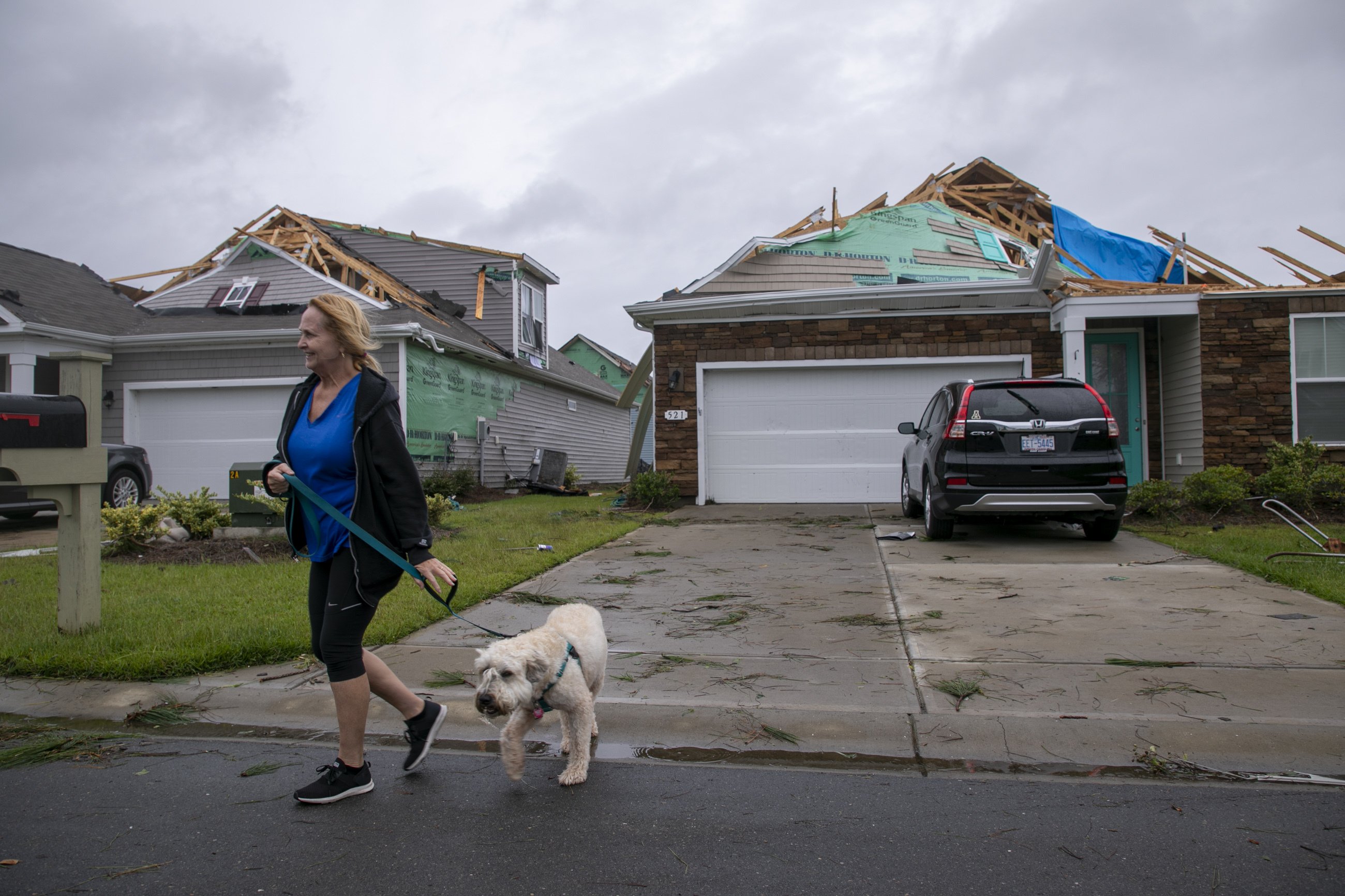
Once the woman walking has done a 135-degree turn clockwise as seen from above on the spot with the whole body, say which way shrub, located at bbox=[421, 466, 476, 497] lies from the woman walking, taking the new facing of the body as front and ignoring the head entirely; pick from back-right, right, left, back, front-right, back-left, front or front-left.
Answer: front

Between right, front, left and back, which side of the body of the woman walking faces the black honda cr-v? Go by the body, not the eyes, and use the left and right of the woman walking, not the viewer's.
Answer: back

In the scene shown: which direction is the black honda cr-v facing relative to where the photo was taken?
away from the camera

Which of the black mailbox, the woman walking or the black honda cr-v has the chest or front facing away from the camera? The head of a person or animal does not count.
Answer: the black honda cr-v

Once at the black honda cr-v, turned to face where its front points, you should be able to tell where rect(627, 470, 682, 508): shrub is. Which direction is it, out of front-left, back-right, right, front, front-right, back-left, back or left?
front-left

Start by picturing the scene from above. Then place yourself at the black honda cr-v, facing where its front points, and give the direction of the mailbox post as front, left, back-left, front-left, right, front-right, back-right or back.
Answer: back-left

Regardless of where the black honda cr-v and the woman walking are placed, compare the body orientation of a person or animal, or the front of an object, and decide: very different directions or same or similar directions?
very different directions

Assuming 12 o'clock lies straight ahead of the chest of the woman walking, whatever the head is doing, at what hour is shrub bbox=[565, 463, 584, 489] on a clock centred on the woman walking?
The shrub is roughly at 5 o'clock from the woman walking.
